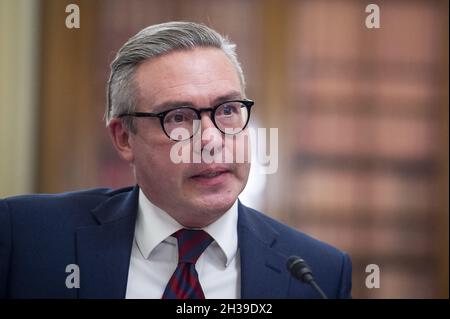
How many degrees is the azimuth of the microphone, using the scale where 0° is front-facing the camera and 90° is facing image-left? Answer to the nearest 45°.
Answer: approximately 90°

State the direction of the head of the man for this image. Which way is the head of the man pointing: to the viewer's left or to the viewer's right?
to the viewer's right
